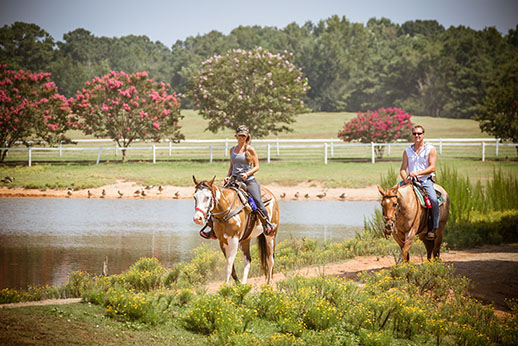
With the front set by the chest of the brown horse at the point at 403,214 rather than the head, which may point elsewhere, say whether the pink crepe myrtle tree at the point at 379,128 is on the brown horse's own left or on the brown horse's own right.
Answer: on the brown horse's own right

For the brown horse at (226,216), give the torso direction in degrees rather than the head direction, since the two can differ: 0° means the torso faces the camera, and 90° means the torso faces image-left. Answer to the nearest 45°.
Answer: approximately 45°

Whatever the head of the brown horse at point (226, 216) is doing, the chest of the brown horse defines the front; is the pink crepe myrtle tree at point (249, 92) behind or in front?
behind

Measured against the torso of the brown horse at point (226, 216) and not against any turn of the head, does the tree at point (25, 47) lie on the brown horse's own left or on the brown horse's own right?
on the brown horse's own right

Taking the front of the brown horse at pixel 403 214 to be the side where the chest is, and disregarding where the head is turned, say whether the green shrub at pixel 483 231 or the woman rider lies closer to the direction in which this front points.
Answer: the woman rider

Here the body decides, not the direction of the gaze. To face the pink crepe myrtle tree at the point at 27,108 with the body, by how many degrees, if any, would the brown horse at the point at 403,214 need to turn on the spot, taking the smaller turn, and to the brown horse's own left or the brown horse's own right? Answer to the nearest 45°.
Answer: approximately 90° to the brown horse's own right

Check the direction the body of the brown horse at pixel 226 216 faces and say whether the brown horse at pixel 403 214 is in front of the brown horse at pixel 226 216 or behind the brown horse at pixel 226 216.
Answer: behind

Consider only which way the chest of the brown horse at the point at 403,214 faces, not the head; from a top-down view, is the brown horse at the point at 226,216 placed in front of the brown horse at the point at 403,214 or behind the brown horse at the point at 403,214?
in front

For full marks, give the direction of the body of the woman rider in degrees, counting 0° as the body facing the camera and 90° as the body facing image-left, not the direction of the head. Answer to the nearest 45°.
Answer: approximately 45°

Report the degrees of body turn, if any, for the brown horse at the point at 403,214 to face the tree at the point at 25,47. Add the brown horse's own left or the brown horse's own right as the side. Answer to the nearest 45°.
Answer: approximately 90° to the brown horse's own right

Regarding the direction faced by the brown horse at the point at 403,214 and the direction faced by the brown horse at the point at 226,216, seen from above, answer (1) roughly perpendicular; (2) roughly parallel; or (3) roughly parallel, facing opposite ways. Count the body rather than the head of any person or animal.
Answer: roughly parallel

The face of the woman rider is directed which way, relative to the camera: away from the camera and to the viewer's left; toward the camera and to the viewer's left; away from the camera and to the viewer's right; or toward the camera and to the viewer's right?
toward the camera and to the viewer's left

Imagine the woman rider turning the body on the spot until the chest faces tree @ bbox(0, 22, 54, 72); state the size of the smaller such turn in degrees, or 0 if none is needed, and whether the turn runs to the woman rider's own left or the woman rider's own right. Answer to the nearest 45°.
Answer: approximately 90° to the woman rider's own right

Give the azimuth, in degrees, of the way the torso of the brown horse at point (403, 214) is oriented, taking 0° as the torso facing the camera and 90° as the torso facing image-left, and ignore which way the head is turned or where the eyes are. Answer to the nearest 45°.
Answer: approximately 45°

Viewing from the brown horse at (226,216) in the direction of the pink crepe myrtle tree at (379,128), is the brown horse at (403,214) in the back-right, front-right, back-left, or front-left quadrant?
front-right
